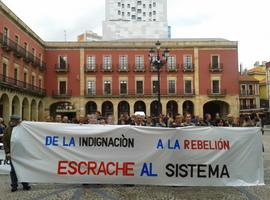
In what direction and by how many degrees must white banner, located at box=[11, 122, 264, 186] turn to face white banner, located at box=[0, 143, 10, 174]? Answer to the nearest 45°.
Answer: approximately 135° to its right

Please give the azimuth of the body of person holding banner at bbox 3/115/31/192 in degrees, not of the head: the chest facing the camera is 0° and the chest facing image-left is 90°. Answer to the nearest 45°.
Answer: approximately 315°

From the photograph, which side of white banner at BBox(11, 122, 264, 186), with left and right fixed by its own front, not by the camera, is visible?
front
